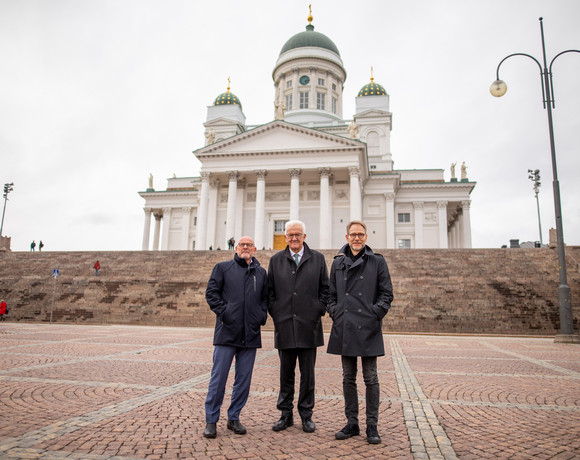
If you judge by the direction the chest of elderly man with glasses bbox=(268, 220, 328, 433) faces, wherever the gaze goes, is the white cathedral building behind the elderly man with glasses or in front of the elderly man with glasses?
behind

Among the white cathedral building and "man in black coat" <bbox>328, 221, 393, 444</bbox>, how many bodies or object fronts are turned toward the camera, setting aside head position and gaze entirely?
2

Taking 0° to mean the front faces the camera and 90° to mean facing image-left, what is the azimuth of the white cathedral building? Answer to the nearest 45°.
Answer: approximately 0°

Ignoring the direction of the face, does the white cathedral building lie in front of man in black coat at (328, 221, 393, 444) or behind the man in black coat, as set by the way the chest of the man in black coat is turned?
behind

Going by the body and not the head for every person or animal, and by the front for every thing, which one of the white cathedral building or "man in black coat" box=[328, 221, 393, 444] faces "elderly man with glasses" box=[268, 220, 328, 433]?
the white cathedral building

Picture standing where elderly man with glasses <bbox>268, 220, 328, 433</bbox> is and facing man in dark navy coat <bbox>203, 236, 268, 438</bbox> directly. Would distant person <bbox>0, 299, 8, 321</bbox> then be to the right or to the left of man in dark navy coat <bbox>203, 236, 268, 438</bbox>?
right

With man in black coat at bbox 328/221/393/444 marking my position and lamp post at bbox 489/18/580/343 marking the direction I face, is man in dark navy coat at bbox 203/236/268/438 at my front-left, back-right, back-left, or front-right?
back-left

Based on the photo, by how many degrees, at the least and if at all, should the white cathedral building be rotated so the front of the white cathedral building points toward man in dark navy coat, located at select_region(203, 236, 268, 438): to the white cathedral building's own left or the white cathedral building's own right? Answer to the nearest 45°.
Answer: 0° — it already faces them
